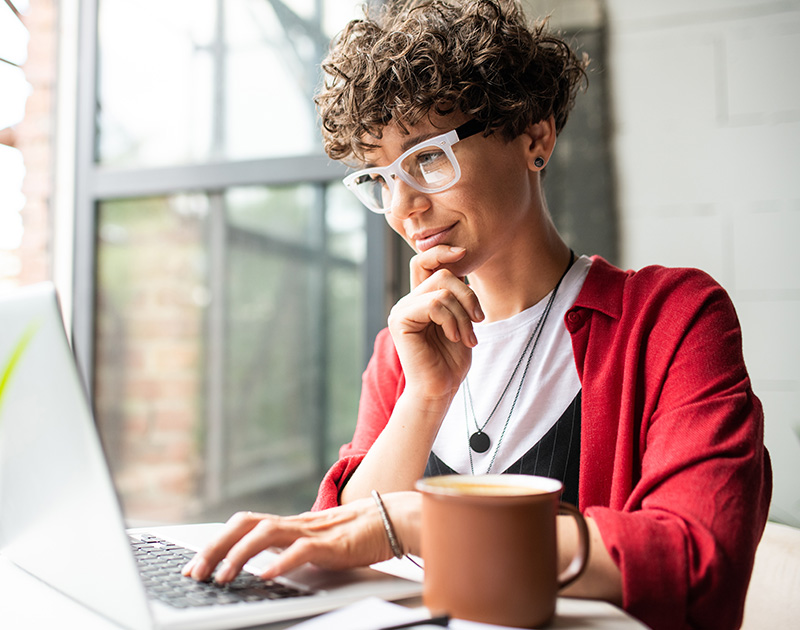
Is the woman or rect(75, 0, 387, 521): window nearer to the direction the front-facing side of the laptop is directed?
the woman

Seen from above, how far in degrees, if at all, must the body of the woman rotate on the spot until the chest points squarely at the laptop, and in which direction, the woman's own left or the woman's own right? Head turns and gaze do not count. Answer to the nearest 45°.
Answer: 0° — they already face it

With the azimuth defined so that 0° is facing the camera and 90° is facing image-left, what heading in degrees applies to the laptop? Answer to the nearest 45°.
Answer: approximately 225°

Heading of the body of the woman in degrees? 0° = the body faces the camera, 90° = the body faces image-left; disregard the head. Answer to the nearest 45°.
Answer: approximately 45°

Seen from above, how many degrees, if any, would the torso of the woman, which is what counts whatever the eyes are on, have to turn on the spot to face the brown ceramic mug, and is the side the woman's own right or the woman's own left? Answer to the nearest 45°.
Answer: approximately 45° to the woman's own left

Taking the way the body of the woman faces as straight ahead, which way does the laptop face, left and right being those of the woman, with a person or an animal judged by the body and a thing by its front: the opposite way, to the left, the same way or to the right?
the opposite way

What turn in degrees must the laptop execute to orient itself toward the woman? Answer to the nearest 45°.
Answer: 0° — it already faces them
